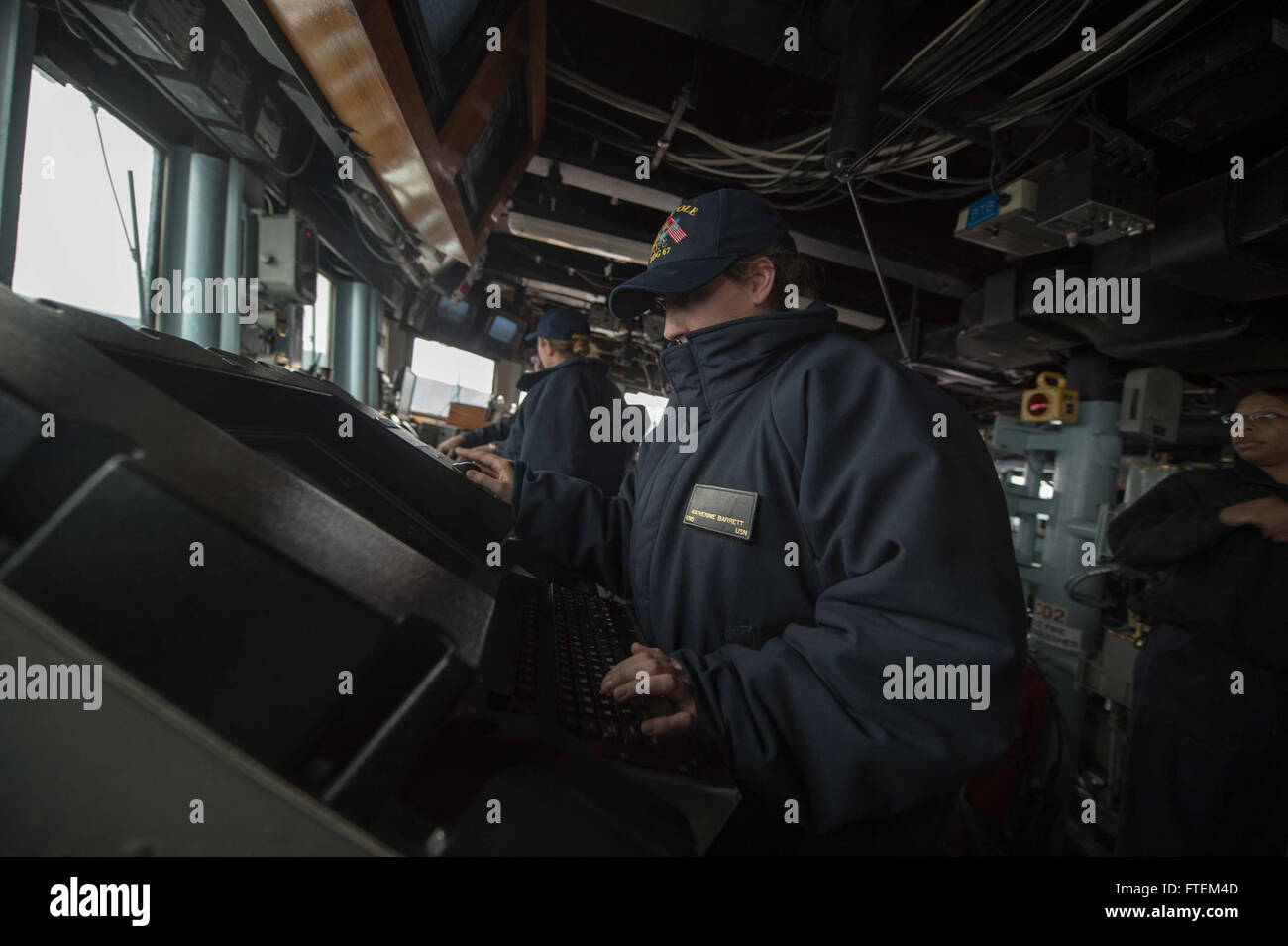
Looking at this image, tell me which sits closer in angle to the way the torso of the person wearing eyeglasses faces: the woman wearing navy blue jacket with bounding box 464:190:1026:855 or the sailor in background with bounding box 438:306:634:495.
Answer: the woman wearing navy blue jacket

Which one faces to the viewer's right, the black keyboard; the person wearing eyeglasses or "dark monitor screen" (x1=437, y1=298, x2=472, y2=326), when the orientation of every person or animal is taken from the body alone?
the black keyboard

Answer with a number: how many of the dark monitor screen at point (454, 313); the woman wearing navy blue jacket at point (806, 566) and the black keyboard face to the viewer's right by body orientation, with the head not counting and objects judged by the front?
1

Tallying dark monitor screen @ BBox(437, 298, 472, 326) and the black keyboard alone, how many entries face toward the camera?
1

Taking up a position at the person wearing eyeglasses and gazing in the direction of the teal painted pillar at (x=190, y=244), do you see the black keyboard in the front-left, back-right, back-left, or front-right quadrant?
front-left

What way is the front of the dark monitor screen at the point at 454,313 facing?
toward the camera

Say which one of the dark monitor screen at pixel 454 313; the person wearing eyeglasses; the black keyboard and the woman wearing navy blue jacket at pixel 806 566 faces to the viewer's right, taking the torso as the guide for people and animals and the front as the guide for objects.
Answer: the black keyboard

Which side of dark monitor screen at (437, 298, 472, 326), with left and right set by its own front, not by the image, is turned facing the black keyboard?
front

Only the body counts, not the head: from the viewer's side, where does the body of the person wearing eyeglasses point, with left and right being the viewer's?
facing the viewer

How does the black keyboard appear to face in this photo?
to the viewer's right

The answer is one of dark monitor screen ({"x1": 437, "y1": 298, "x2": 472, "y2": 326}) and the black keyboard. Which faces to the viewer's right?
the black keyboard

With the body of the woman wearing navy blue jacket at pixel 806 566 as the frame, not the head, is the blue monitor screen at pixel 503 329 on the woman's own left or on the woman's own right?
on the woman's own right

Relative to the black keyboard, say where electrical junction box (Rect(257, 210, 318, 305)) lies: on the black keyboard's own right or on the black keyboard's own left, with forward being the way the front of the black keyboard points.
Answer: on the black keyboard's own left

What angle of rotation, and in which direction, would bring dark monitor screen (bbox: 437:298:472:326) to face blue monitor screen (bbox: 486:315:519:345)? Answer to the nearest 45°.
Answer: approximately 135° to its left

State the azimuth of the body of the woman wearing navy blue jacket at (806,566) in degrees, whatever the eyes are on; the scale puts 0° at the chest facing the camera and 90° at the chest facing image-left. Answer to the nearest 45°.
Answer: approximately 45°

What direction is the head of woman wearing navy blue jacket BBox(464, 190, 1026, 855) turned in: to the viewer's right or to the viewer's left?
to the viewer's left
